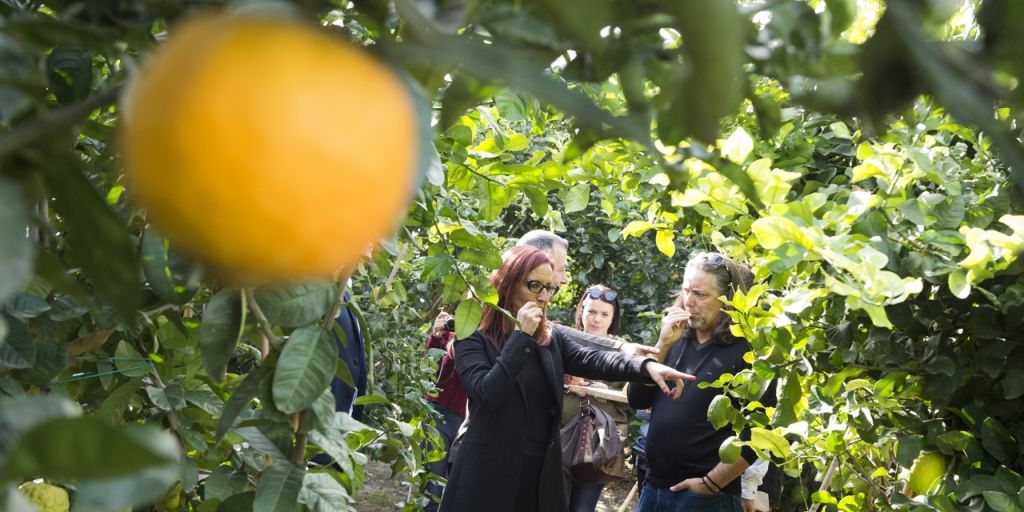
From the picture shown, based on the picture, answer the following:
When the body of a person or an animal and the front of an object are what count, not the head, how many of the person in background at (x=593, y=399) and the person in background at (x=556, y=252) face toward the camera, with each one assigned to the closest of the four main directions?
1

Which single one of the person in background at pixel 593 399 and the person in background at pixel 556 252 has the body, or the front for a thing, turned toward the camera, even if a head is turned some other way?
the person in background at pixel 593 399

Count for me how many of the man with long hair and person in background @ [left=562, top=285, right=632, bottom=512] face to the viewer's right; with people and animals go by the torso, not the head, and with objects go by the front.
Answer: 0

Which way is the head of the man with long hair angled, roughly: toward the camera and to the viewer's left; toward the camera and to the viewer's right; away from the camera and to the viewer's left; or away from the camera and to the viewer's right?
toward the camera and to the viewer's left

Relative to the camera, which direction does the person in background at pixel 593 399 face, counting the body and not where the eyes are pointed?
toward the camera

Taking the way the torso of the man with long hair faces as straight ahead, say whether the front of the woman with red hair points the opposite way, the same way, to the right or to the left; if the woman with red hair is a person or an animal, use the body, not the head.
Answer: to the left

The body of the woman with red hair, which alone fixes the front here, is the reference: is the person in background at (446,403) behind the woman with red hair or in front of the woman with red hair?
behind

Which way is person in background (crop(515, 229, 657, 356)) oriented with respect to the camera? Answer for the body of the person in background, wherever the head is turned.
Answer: to the viewer's right

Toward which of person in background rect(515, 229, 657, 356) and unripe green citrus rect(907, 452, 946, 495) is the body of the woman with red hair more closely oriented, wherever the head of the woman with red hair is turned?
the unripe green citrus

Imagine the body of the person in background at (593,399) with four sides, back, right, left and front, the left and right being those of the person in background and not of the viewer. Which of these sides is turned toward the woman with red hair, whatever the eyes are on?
front

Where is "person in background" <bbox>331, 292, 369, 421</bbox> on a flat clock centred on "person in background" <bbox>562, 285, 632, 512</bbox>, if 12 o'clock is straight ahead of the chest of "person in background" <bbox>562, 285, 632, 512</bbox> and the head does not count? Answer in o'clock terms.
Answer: "person in background" <bbox>331, 292, 369, 421</bbox> is roughly at 3 o'clock from "person in background" <bbox>562, 285, 632, 512</bbox>.

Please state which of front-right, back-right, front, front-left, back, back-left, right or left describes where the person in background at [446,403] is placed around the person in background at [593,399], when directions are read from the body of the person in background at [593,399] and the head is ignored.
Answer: right

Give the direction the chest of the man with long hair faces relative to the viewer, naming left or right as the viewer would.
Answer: facing the viewer and to the left of the viewer

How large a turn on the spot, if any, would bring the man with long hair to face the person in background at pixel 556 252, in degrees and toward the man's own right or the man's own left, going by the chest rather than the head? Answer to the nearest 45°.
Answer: approximately 90° to the man's own right

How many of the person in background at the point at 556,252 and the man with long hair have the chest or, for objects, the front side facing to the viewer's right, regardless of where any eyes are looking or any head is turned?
1

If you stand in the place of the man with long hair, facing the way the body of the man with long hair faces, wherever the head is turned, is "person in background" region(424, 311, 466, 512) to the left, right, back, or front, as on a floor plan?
right
